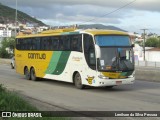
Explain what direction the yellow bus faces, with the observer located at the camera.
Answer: facing the viewer and to the right of the viewer
